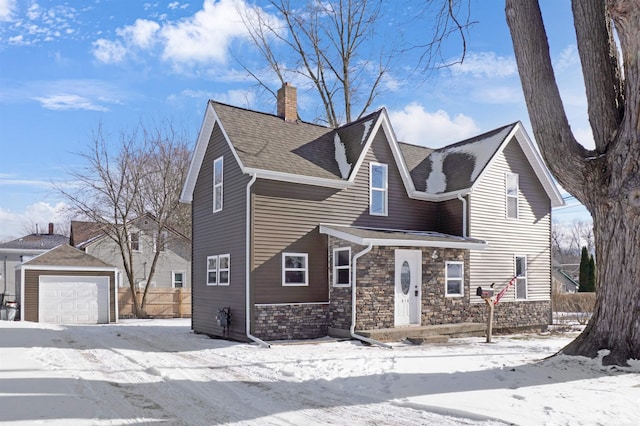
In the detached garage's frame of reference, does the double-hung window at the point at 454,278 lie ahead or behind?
ahead

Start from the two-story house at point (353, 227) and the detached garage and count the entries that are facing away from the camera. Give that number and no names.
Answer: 0

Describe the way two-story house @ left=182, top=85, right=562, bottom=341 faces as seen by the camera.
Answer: facing the viewer and to the right of the viewer

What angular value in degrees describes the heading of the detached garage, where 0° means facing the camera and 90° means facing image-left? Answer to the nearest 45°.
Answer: approximately 0°

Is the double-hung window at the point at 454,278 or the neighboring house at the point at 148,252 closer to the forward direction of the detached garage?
the double-hung window
